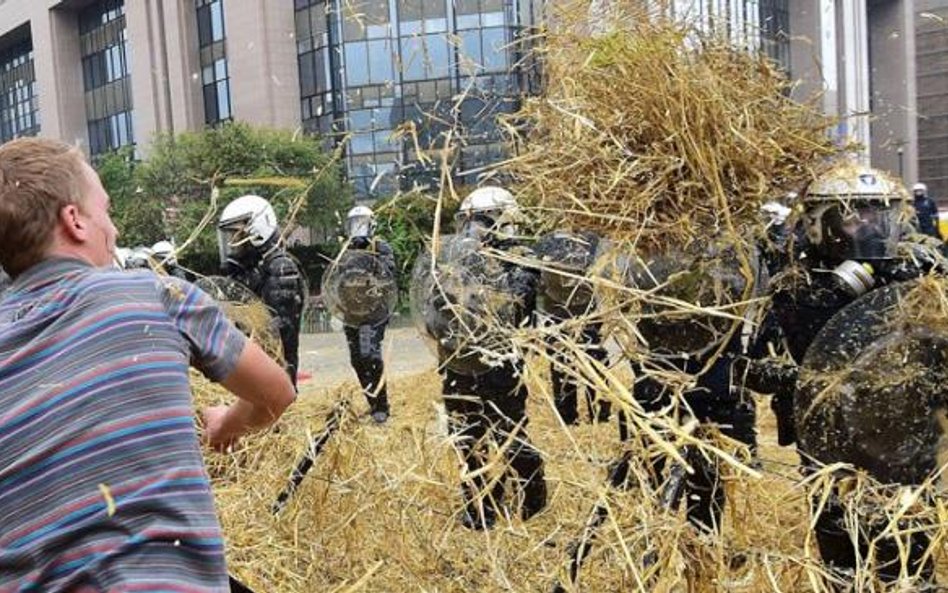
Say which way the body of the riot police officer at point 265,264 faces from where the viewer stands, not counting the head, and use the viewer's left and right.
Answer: facing the viewer and to the left of the viewer

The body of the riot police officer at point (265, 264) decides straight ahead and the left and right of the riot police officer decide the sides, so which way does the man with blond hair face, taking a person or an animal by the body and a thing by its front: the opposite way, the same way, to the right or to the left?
the opposite way

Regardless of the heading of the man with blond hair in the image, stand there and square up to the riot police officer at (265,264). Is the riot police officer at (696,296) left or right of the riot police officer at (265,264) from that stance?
right

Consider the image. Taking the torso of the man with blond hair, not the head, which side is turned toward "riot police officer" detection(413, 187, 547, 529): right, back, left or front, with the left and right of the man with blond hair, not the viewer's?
front

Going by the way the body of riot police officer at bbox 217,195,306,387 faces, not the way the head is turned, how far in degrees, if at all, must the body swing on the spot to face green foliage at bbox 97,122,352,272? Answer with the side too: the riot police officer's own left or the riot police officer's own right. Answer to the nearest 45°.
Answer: approximately 135° to the riot police officer's own right

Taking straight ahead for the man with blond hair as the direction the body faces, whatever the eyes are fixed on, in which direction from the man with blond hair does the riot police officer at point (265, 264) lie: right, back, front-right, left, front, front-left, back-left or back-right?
front-left

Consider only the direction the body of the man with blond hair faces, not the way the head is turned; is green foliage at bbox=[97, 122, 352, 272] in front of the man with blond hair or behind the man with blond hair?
in front

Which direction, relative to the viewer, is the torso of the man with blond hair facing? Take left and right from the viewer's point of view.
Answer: facing away from the viewer and to the right of the viewer
